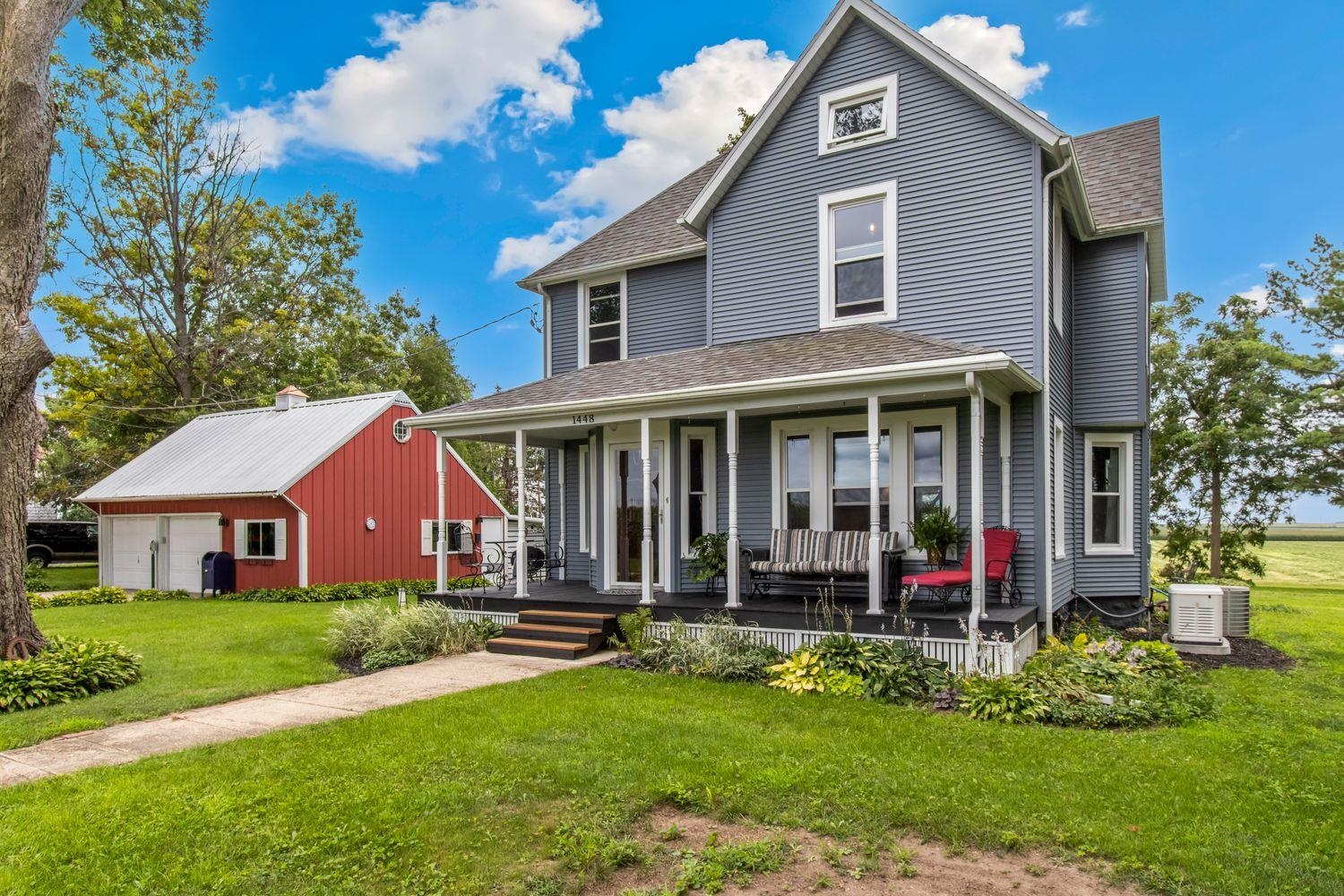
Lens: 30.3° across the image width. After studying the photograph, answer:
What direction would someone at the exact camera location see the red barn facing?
facing the viewer and to the left of the viewer

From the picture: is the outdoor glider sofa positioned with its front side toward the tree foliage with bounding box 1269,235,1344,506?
no

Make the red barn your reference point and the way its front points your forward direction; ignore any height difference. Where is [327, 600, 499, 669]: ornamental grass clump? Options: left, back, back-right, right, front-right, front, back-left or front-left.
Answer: front-left

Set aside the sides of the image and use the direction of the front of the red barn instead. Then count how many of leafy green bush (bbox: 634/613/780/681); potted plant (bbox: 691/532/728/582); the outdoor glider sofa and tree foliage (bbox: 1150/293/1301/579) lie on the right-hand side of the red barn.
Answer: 0

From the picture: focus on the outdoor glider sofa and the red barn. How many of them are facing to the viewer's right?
0

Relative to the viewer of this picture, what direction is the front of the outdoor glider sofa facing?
facing the viewer

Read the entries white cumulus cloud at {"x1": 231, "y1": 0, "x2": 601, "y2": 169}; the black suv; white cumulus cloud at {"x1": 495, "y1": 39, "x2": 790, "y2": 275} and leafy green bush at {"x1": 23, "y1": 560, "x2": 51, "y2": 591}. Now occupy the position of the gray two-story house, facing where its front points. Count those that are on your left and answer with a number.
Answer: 0

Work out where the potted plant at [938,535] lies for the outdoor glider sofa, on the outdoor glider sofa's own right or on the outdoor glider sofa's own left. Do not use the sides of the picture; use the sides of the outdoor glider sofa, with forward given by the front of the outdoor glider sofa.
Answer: on the outdoor glider sofa's own left

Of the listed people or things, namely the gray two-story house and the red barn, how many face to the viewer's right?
0

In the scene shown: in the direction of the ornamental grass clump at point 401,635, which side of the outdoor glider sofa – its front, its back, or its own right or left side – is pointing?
right

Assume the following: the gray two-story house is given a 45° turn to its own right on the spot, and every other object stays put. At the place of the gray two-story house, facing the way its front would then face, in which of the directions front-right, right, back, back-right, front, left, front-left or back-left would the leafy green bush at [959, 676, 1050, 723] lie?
left

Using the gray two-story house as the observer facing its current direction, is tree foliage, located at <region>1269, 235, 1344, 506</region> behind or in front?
behind
